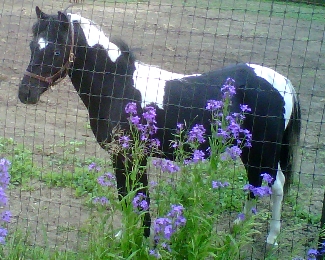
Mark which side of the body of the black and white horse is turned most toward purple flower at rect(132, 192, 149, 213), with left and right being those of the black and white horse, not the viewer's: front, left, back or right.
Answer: left

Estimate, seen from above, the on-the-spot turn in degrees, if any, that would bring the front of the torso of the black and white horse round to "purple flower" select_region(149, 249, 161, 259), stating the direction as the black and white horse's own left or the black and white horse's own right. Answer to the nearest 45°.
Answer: approximately 90° to the black and white horse's own left

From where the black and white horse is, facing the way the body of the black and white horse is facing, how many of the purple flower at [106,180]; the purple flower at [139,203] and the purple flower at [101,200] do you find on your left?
3

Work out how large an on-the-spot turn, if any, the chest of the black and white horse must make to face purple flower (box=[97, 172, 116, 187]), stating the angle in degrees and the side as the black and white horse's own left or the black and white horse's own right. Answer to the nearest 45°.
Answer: approximately 90° to the black and white horse's own left

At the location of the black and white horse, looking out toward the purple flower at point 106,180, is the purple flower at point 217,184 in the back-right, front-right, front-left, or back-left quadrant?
front-left

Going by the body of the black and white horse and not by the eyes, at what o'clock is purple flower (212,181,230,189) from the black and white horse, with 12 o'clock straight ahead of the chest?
The purple flower is roughly at 8 o'clock from the black and white horse.

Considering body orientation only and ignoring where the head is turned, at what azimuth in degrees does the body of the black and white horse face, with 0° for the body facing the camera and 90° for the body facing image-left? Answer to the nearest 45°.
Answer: approximately 90°
